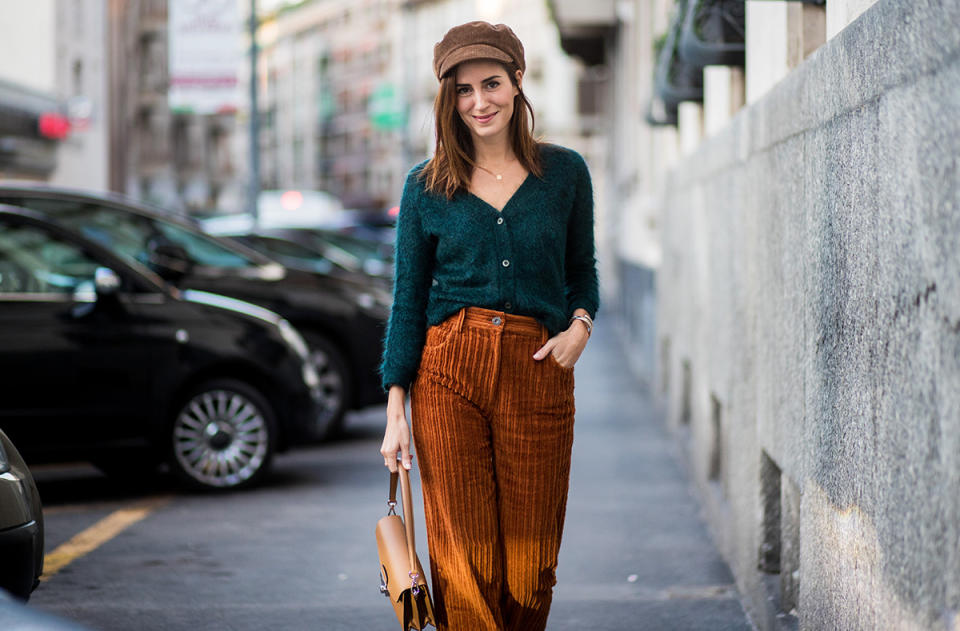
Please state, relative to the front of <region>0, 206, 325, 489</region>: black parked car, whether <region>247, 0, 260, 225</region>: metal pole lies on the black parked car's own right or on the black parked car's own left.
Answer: on the black parked car's own left

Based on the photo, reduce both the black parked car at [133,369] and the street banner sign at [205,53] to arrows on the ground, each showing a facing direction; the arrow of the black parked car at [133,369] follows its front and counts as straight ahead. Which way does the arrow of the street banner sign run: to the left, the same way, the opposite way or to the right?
to the right

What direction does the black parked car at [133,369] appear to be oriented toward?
to the viewer's right

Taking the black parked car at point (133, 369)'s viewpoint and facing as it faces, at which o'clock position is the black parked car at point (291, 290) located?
the black parked car at point (291, 290) is roughly at 10 o'clock from the black parked car at point (133, 369).

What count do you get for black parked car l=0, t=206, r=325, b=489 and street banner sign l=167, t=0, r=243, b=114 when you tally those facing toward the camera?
1

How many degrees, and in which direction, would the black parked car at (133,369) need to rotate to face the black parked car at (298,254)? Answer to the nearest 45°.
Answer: approximately 90° to its left

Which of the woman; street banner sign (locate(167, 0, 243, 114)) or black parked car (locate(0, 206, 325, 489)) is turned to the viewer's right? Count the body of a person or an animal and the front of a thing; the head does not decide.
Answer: the black parked car

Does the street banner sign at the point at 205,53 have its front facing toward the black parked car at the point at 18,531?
yes

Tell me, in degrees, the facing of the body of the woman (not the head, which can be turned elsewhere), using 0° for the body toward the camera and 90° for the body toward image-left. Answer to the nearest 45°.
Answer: approximately 0°

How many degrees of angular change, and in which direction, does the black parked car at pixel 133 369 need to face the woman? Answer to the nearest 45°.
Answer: approximately 90° to its right
